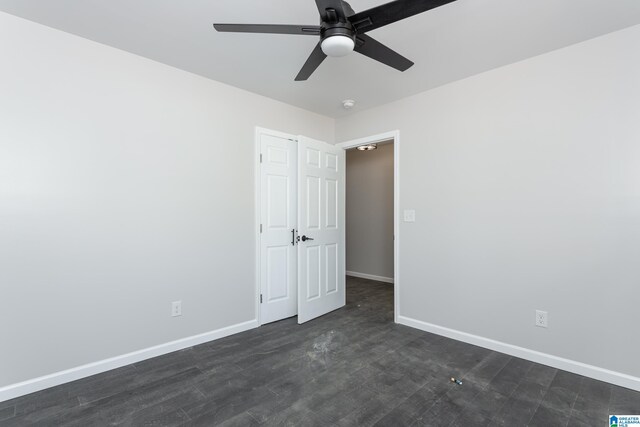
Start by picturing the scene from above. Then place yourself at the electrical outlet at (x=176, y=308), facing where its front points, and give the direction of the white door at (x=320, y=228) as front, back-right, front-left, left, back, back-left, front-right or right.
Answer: left

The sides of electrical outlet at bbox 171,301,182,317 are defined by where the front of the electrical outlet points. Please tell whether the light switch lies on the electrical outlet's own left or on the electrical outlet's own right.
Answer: on the electrical outlet's own left

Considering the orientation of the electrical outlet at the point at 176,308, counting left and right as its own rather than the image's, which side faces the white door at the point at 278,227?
left

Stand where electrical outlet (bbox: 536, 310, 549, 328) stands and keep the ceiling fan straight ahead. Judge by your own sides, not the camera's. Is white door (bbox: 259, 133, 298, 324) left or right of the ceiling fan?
right

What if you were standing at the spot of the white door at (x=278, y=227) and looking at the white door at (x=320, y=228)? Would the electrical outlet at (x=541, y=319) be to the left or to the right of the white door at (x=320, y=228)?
right
